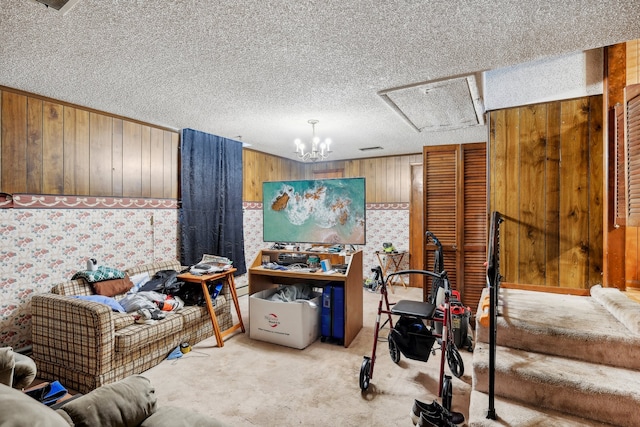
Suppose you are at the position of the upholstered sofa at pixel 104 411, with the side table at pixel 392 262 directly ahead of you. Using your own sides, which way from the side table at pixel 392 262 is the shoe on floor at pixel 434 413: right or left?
right

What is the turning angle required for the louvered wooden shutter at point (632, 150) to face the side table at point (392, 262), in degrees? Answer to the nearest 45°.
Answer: approximately 90° to its right

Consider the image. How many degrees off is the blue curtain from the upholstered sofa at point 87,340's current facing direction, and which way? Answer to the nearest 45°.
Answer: approximately 90° to its left

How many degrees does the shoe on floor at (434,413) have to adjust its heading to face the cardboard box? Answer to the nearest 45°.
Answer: approximately 135° to its left

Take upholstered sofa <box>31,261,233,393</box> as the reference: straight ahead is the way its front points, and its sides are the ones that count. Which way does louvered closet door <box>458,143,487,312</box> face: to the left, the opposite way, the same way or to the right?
to the right

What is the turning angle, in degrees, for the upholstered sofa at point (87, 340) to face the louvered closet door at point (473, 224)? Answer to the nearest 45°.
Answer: approximately 45° to its left

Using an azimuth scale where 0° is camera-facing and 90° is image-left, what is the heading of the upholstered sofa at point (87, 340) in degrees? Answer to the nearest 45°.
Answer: approximately 315°

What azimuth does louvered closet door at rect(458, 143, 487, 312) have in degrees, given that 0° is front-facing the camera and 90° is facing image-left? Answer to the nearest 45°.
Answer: approximately 0°

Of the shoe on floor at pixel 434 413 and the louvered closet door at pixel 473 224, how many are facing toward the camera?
1

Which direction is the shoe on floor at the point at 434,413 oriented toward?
to the viewer's right
